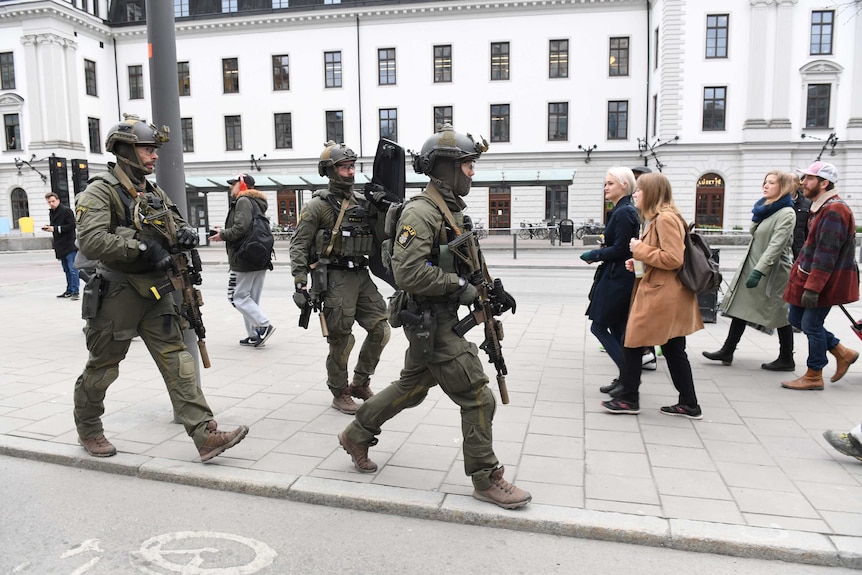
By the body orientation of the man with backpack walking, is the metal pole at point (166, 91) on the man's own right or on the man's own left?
on the man's own left

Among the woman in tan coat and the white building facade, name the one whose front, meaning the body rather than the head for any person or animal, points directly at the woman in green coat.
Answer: the white building facade

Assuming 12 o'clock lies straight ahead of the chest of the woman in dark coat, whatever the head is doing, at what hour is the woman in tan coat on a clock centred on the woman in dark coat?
The woman in tan coat is roughly at 8 o'clock from the woman in dark coat.

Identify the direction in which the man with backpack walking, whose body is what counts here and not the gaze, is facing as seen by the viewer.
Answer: to the viewer's left

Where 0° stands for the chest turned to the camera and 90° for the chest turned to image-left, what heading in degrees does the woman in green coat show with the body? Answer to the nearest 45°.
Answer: approximately 90°

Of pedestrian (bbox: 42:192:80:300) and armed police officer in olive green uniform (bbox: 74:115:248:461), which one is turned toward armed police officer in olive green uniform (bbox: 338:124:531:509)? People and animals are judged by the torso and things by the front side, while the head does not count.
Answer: armed police officer in olive green uniform (bbox: 74:115:248:461)

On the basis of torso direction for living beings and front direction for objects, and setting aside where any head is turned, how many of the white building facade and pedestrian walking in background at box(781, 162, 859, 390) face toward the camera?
1

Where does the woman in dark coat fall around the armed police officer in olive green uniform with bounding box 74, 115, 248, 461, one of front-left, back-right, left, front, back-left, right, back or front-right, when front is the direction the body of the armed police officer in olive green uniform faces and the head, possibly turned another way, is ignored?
front-left

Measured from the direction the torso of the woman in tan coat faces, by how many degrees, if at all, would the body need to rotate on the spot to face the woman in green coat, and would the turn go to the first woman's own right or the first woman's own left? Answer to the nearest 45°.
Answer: approximately 135° to the first woman's own right

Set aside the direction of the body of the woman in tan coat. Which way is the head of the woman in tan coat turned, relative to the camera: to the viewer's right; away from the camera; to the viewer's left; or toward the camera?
to the viewer's left

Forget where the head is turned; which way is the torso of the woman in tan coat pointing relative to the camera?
to the viewer's left

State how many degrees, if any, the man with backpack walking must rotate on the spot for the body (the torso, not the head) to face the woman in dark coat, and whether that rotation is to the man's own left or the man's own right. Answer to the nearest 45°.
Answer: approximately 135° to the man's own left

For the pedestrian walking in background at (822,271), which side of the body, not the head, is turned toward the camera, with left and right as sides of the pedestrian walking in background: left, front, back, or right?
left
